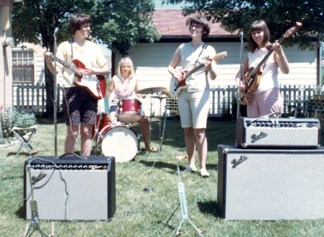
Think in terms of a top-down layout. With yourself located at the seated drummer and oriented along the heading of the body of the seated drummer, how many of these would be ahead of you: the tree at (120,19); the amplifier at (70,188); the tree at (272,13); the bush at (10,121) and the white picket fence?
1

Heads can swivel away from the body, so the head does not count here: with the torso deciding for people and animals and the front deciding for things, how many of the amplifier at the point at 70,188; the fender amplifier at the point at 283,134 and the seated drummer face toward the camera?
3

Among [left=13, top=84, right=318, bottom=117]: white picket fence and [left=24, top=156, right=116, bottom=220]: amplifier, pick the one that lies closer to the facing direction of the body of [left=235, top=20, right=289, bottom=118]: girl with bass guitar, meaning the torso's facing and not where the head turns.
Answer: the amplifier

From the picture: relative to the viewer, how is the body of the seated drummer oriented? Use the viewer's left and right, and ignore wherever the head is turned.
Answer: facing the viewer

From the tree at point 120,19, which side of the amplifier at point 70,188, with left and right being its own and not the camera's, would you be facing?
back

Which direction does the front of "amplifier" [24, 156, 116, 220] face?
toward the camera

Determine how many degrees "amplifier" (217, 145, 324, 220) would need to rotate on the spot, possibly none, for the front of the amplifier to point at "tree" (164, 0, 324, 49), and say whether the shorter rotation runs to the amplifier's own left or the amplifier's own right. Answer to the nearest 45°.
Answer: approximately 180°

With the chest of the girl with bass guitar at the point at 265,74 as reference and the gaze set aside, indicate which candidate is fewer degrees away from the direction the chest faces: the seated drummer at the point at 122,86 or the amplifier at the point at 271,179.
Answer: the amplifier

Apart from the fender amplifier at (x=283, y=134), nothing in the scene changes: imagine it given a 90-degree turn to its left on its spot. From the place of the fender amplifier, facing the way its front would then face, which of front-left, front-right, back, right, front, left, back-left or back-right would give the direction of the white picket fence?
left
